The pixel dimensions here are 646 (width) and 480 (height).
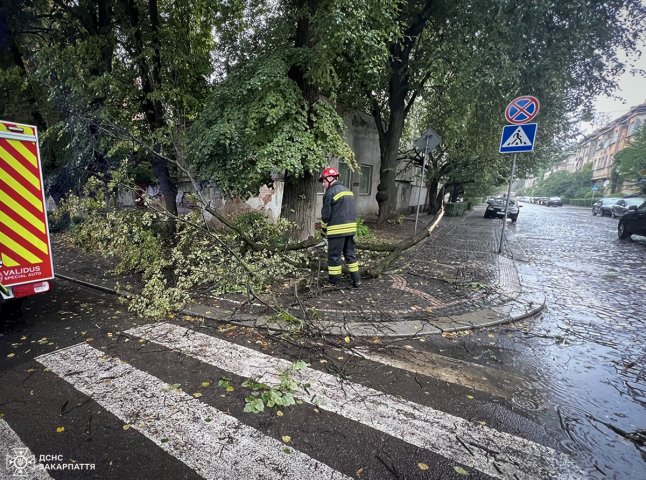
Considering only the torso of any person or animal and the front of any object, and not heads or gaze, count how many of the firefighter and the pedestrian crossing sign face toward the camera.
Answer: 1

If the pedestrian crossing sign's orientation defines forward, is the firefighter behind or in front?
in front

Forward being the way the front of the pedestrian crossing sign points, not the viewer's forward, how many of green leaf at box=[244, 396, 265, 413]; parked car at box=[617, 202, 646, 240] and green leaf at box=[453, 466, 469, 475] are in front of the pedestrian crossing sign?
2

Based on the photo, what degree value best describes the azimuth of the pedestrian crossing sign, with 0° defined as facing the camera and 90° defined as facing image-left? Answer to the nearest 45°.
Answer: approximately 0°

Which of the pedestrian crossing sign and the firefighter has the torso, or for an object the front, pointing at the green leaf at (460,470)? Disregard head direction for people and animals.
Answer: the pedestrian crossing sign

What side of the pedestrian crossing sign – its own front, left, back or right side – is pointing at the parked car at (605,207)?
back

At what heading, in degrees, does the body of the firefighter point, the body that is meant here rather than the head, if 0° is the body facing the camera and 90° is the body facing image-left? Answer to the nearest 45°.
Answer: approximately 135°

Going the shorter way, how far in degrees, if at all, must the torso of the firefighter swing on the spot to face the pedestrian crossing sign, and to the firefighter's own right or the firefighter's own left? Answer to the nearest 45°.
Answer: approximately 90° to the firefighter's own right

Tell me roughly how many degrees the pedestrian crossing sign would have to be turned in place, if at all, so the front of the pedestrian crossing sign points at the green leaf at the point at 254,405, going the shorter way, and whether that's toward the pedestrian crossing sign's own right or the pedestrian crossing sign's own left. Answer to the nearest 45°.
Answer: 0° — it already faces it

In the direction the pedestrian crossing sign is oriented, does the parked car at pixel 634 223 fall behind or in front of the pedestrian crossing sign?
behind

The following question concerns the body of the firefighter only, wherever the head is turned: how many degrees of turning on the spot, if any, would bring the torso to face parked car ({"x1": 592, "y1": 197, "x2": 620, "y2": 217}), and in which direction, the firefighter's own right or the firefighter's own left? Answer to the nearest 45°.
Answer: approximately 90° to the firefighter's own right

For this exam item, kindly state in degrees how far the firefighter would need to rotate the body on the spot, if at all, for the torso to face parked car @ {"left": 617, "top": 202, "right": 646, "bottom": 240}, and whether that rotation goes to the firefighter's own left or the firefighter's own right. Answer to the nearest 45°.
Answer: approximately 90° to the firefighter's own right

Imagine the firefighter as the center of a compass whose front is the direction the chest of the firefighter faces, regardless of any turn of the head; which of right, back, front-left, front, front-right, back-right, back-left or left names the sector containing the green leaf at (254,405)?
back-left

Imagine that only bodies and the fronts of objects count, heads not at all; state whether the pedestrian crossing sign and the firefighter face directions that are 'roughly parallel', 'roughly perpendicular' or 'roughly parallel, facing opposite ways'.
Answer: roughly perpendicular
